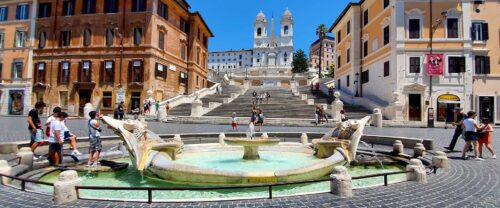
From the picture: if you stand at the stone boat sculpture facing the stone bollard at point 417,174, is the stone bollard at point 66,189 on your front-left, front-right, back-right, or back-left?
back-right

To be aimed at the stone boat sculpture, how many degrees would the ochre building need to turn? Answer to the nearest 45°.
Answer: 0° — it already faces it

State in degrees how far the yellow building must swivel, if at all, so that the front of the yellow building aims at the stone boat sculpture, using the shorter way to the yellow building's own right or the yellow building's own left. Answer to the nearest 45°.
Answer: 0° — it already faces it

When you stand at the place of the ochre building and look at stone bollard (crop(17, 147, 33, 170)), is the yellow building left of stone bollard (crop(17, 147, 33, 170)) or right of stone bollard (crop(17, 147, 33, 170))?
left
